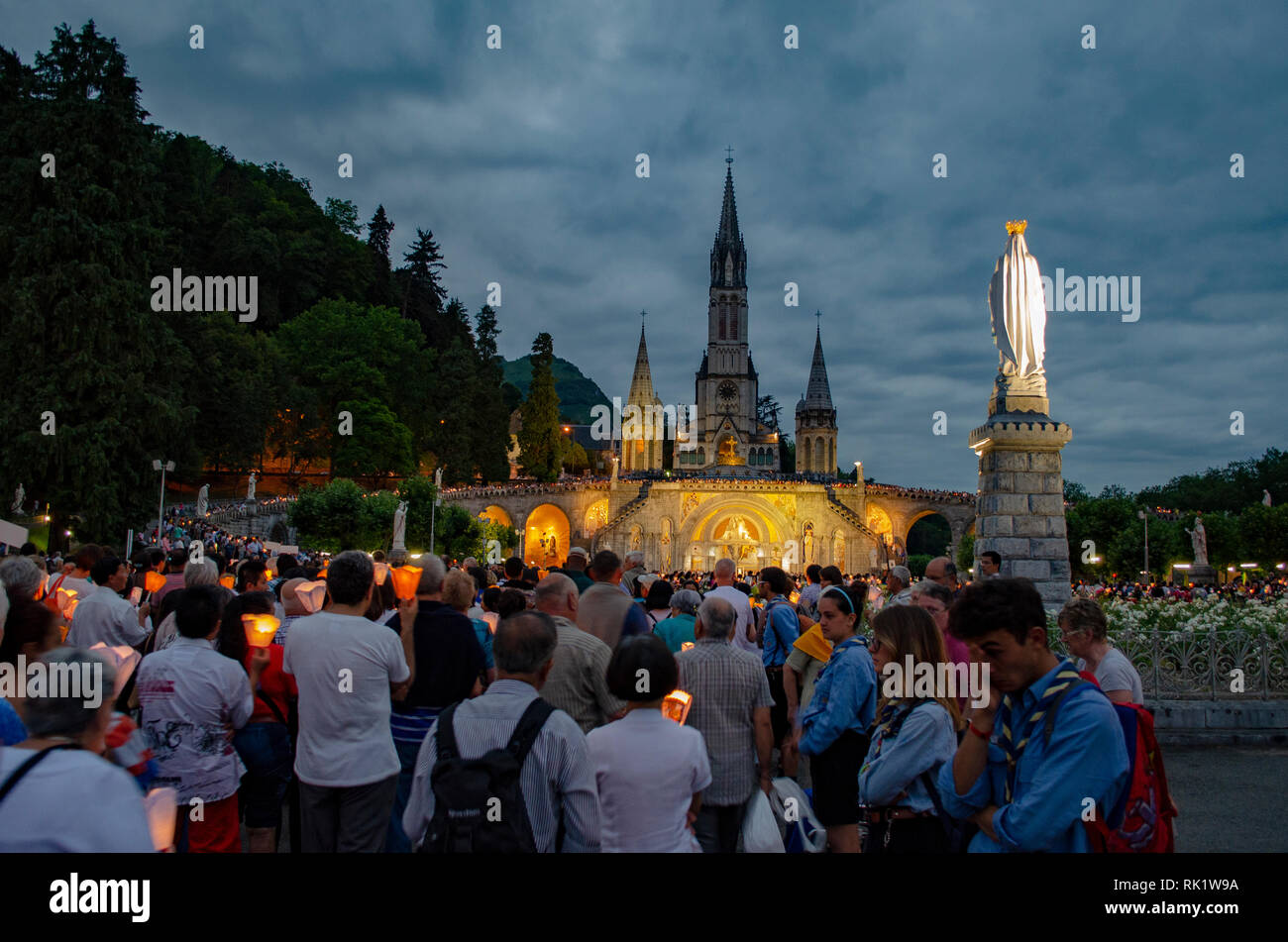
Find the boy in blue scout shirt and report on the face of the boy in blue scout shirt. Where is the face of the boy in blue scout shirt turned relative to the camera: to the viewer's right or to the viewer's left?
to the viewer's left

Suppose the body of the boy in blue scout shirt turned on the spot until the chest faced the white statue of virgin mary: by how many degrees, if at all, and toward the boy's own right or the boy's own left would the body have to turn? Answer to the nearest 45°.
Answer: approximately 135° to the boy's own right

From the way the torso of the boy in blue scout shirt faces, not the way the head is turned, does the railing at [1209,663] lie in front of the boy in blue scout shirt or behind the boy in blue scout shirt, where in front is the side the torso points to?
behind

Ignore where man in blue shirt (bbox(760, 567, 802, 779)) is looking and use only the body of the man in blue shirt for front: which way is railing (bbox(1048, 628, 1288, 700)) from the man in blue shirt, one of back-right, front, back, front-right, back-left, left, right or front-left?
back-right

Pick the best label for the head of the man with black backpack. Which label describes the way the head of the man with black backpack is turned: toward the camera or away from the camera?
away from the camera

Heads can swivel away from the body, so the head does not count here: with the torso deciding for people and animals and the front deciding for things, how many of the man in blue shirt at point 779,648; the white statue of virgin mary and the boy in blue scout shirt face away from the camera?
1

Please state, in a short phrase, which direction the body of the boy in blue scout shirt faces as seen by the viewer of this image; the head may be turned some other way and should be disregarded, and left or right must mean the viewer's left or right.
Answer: facing the viewer and to the left of the viewer
